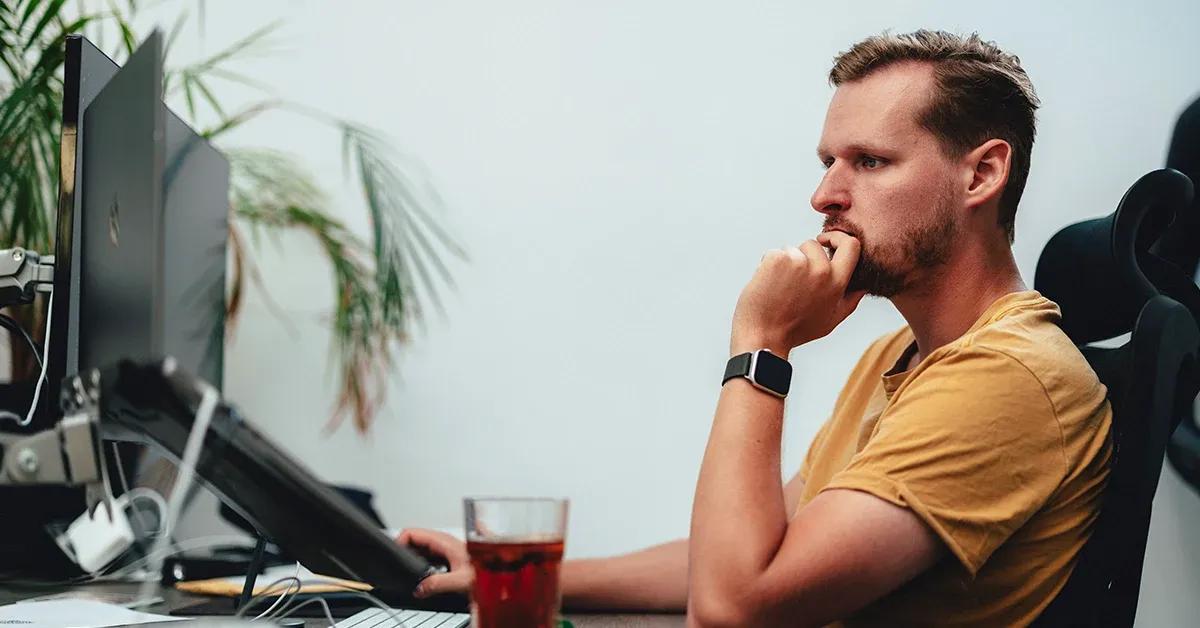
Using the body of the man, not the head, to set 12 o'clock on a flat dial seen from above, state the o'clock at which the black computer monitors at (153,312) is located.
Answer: The black computer monitors is roughly at 11 o'clock from the man.

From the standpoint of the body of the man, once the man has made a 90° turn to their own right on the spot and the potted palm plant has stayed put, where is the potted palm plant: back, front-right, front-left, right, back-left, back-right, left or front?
front-left

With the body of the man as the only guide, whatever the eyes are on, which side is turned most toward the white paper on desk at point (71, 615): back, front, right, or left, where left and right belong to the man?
front

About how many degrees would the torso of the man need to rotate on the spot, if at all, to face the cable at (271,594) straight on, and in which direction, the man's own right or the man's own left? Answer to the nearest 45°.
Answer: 0° — they already face it

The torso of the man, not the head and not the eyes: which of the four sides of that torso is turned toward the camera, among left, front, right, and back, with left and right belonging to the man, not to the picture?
left
